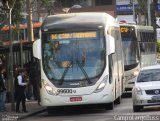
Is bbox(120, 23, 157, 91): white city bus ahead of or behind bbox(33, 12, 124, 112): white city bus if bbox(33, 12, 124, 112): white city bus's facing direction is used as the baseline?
behind

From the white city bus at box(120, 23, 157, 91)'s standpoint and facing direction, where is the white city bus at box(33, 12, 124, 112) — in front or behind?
in front

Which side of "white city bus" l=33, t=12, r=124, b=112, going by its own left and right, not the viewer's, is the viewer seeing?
front

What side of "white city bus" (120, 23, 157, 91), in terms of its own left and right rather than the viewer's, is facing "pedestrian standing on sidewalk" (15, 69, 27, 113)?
front

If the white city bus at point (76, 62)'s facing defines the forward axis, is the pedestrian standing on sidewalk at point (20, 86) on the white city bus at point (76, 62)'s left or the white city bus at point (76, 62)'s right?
on its right

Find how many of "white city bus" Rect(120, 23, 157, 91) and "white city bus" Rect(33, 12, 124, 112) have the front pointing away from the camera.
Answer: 0
